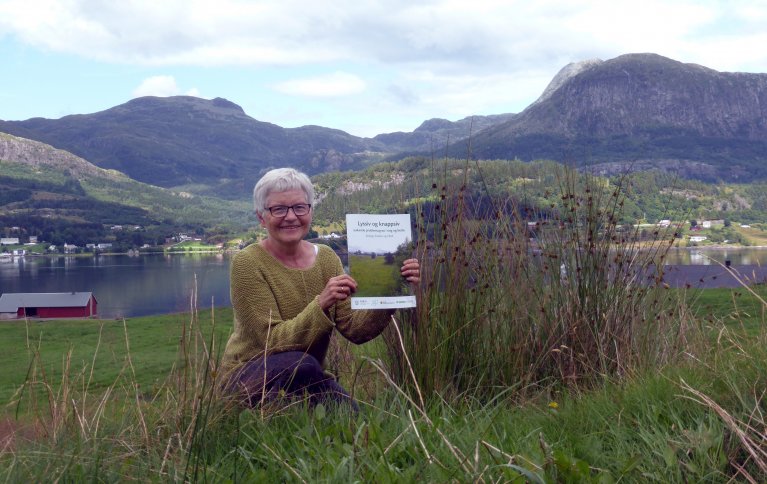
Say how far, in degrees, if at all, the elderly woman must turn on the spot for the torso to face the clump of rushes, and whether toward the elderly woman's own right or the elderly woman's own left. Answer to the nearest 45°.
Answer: approximately 45° to the elderly woman's own left

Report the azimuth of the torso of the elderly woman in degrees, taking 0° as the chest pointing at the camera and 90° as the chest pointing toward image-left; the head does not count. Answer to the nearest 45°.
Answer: approximately 315°
